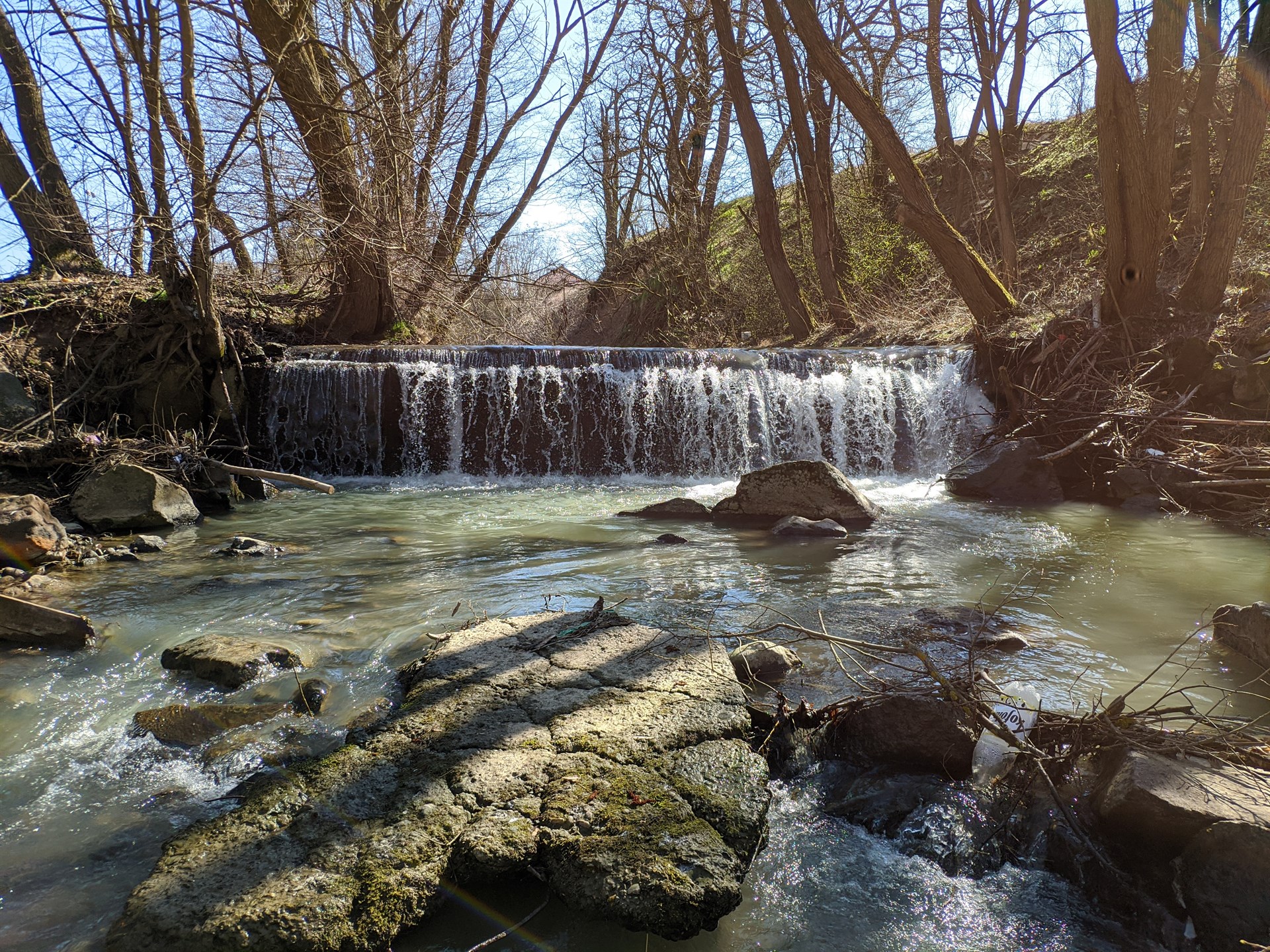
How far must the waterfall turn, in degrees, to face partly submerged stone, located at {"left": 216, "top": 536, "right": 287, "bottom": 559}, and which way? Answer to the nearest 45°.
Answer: approximately 45° to its right

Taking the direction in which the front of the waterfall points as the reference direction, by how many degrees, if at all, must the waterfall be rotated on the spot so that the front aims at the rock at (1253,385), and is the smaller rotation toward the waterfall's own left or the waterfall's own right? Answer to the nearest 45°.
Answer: approximately 45° to the waterfall's own left

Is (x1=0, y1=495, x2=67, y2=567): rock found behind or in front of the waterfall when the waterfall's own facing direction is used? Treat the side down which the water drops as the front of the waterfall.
in front

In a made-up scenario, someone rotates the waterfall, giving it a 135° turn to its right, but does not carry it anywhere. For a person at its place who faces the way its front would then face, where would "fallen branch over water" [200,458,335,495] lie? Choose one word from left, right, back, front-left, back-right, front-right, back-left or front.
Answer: left

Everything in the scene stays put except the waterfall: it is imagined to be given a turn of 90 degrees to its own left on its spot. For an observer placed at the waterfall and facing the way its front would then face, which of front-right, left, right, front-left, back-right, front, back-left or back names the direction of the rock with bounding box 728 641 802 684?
right

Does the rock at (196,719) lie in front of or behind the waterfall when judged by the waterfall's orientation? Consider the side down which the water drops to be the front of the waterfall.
in front

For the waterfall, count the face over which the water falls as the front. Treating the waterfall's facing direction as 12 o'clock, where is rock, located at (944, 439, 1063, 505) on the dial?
The rock is roughly at 10 o'clock from the waterfall.

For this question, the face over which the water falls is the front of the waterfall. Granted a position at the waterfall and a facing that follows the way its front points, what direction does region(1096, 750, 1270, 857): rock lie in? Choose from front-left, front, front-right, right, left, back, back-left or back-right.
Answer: front

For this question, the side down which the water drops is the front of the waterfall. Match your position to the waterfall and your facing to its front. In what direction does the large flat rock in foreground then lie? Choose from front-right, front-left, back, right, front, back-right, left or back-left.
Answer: front

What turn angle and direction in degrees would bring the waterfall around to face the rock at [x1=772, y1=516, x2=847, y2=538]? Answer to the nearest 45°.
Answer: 0° — it already faces it

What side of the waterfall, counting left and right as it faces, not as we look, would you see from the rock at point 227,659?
front

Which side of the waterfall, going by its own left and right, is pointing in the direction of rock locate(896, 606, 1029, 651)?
front

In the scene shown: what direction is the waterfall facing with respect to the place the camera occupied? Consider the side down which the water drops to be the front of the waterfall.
facing the viewer

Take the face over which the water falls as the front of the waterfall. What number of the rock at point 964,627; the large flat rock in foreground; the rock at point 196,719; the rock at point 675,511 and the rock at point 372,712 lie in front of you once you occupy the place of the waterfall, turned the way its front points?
5

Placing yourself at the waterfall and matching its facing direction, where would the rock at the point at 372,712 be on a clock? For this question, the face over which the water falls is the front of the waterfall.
The rock is roughly at 12 o'clock from the waterfall.

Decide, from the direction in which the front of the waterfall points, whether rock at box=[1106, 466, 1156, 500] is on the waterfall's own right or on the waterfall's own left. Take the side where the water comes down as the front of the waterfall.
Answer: on the waterfall's own left

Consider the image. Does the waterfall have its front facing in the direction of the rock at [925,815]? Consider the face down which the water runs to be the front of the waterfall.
yes
